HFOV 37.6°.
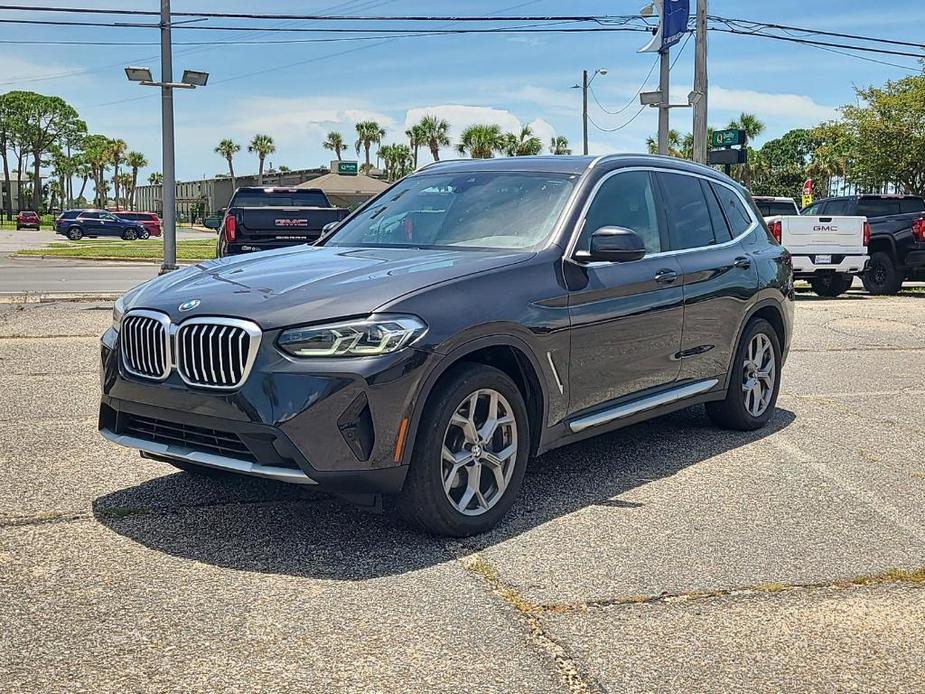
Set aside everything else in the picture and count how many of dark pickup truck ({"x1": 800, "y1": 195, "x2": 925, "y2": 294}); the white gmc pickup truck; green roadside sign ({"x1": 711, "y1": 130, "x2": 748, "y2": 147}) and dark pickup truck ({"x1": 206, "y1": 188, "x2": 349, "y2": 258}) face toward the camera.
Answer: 1

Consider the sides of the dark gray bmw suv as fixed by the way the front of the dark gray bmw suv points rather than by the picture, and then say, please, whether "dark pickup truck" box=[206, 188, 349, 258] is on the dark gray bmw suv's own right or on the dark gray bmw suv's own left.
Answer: on the dark gray bmw suv's own right

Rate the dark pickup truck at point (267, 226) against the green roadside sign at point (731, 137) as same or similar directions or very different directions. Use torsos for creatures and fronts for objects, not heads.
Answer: very different directions

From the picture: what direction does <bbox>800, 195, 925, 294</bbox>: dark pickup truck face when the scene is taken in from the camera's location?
facing away from the viewer and to the left of the viewer

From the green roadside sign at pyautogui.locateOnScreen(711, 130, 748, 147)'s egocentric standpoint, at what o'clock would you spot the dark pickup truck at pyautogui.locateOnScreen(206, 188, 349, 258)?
The dark pickup truck is roughly at 1 o'clock from the green roadside sign.

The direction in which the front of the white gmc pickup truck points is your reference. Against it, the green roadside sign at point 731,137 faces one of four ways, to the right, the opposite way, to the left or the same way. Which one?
the opposite way

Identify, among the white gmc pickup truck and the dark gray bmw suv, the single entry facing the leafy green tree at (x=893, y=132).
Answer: the white gmc pickup truck

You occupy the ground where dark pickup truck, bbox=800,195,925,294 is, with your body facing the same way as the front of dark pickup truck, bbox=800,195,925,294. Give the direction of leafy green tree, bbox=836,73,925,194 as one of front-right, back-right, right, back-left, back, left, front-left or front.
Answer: front-right

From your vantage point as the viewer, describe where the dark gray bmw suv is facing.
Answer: facing the viewer and to the left of the viewer

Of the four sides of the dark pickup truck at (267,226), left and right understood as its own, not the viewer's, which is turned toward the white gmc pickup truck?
right

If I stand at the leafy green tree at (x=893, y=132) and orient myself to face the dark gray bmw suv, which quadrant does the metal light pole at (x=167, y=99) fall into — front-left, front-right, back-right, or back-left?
front-right

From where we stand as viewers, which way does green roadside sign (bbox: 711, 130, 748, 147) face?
facing the viewer

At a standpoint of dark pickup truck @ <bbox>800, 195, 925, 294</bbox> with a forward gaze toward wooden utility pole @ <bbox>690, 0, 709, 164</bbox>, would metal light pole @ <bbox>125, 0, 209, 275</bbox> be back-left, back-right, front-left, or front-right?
front-left

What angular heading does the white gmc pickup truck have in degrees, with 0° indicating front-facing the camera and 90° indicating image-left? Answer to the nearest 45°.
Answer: approximately 180°

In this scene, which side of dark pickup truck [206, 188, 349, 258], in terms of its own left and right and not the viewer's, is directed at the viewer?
back
